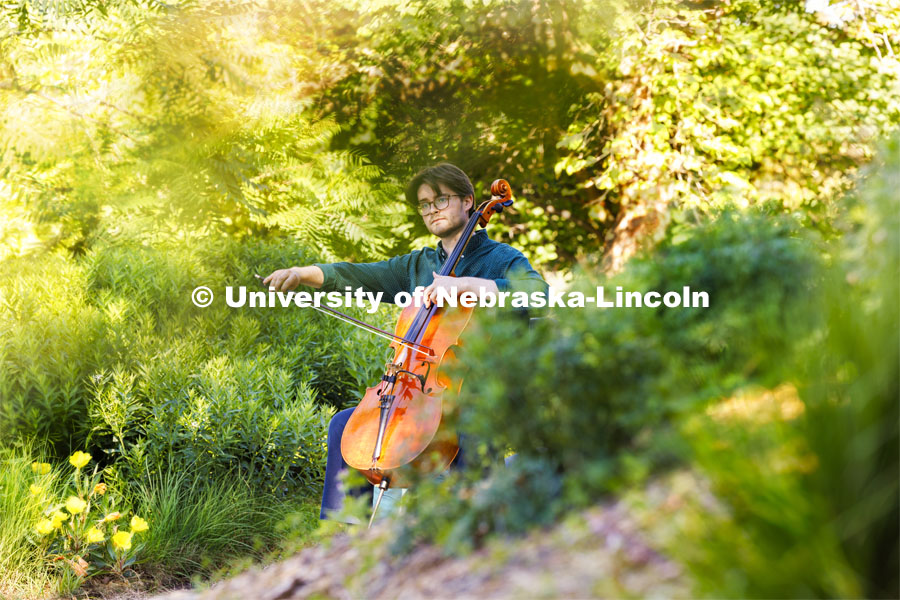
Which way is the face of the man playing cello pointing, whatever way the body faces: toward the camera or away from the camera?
toward the camera

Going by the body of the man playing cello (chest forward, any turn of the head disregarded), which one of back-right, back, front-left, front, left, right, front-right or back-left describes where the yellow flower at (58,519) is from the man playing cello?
front-right

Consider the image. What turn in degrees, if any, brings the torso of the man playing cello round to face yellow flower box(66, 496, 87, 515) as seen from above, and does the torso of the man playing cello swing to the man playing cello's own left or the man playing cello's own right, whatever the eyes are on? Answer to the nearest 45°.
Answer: approximately 45° to the man playing cello's own right

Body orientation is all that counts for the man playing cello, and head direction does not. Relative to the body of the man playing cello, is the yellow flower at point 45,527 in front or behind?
in front

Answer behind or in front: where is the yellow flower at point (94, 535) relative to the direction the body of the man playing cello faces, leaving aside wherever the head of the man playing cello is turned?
in front
